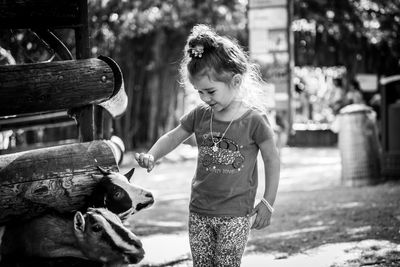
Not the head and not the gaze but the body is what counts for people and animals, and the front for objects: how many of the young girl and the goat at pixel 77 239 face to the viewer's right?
1

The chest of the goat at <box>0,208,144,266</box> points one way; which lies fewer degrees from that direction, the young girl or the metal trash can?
the young girl

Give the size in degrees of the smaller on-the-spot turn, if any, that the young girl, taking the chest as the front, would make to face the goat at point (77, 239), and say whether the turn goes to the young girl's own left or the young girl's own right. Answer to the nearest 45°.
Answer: approximately 45° to the young girl's own right

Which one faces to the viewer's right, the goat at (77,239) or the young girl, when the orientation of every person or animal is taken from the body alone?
the goat

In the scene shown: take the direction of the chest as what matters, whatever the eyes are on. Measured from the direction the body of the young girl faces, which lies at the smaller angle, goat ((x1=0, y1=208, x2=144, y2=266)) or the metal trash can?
the goat

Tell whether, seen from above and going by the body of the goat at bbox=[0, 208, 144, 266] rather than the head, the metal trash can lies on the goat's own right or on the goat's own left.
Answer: on the goat's own left

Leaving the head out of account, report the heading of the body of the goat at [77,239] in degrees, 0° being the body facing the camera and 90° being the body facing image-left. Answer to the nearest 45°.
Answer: approximately 270°

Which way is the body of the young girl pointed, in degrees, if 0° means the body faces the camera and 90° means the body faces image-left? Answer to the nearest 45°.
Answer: approximately 45°

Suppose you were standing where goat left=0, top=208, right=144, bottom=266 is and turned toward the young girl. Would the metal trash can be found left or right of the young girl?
left

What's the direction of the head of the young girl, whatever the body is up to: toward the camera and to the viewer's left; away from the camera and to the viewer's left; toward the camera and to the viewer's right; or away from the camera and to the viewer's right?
toward the camera and to the viewer's left

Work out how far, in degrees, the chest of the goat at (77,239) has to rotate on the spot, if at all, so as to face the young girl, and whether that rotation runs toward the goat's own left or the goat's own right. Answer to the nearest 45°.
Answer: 0° — it already faces them
